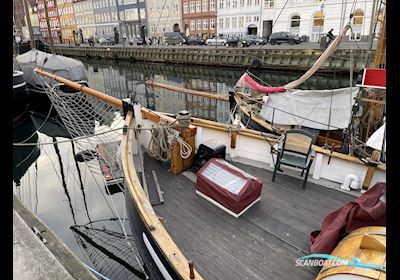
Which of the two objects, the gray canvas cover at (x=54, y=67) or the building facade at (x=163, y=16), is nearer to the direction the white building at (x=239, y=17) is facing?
the gray canvas cover

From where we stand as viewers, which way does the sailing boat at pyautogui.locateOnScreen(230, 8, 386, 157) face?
facing away from the viewer and to the left of the viewer

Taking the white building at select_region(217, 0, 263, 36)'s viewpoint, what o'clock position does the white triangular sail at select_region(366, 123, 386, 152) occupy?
The white triangular sail is roughly at 12 o'clock from the white building.

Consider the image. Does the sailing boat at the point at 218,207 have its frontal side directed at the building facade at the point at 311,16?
no

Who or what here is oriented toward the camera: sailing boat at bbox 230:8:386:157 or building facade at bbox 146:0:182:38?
the building facade

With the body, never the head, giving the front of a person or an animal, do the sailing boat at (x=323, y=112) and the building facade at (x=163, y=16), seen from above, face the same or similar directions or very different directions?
very different directions

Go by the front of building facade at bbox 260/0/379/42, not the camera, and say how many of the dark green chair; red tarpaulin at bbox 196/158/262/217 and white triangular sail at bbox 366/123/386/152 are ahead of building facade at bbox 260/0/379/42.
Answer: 3

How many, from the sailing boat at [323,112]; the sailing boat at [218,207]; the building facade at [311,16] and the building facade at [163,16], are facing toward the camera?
2

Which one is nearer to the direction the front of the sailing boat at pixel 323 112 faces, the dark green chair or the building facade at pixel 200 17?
the building facade

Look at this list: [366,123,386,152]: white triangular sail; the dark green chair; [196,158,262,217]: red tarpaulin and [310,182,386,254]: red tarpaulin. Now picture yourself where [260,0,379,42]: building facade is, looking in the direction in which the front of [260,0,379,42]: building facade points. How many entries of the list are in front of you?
4

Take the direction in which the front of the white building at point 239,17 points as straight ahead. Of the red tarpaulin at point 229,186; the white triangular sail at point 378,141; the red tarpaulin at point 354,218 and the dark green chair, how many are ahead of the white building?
4

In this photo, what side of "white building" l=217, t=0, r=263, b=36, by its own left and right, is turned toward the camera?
front

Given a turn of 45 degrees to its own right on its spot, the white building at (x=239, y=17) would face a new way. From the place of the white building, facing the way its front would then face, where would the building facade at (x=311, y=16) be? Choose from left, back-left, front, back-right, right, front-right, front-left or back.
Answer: left
